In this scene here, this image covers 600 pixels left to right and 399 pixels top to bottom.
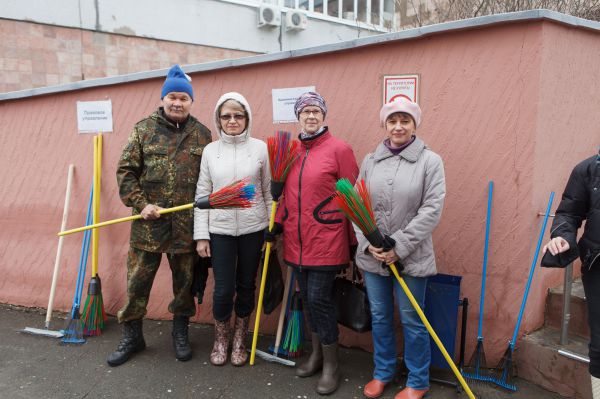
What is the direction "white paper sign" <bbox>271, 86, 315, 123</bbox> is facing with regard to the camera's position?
facing the viewer

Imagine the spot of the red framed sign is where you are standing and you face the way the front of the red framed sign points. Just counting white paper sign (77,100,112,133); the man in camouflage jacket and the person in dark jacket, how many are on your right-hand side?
2

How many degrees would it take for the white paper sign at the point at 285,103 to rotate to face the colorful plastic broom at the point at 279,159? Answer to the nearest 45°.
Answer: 0° — it already faces it

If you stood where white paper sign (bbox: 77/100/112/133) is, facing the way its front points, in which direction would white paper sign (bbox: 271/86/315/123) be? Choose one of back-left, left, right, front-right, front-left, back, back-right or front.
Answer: front-left

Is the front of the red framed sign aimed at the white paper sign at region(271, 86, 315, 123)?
no

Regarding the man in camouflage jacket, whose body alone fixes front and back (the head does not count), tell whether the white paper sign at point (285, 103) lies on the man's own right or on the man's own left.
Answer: on the man's own left

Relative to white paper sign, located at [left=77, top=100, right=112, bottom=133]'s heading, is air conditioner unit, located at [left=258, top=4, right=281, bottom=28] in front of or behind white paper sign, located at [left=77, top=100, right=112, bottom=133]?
behind

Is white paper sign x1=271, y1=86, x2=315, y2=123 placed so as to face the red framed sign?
no

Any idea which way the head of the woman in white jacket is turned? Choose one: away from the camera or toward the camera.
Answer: toward the camera

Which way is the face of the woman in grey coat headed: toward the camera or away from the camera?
toward the camera

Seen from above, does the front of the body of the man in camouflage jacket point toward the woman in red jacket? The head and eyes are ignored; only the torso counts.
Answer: no

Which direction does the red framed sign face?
toward the camera

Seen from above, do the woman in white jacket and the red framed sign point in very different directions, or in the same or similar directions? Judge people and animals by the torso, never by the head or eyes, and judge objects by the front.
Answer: same or similar directions

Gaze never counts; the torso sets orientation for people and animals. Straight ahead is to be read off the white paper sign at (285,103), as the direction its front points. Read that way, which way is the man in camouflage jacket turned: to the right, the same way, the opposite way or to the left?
the same way

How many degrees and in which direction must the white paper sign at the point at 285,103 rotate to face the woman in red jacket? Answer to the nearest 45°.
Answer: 0° — it already faces them

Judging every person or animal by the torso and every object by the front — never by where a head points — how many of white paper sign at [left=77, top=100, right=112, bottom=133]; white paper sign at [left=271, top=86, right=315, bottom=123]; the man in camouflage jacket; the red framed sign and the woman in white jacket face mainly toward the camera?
5

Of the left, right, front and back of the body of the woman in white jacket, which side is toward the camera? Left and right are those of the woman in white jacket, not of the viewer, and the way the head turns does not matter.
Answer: front

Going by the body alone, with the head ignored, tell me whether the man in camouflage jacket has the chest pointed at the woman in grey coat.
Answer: no
